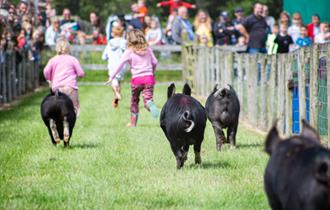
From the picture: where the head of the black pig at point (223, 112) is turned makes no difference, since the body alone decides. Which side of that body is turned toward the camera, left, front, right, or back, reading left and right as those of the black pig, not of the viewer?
back

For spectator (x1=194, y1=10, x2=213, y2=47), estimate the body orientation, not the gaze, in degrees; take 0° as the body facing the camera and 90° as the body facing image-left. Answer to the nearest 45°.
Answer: approximately 0°

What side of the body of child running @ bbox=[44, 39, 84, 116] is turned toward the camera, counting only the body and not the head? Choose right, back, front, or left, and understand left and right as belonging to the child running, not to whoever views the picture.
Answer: back

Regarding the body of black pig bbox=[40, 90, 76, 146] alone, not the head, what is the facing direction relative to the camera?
away from the camera

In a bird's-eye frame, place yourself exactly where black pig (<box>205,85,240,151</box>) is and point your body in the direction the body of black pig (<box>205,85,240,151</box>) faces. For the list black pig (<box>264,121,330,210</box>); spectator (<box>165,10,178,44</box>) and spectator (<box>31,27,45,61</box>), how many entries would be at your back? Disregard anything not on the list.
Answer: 1

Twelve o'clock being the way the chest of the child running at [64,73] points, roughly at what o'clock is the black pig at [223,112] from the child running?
The black pig is roughly at 4 o'clock from the child running.

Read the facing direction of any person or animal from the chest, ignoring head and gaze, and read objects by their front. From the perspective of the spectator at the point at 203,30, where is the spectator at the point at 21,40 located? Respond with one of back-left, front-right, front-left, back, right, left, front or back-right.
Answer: front-right

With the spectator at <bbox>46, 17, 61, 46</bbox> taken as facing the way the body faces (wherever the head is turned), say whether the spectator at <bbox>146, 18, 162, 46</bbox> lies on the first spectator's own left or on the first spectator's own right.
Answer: on the first spectator's own left

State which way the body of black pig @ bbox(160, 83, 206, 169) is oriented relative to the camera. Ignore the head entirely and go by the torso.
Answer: away from the camera

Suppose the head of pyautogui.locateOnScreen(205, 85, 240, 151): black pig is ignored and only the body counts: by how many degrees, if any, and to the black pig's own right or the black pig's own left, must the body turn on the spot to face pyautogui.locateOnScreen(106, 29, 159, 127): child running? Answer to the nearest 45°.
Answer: approximately 45° to the black pig's own left

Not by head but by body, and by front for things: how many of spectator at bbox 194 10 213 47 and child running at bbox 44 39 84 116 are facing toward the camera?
1
